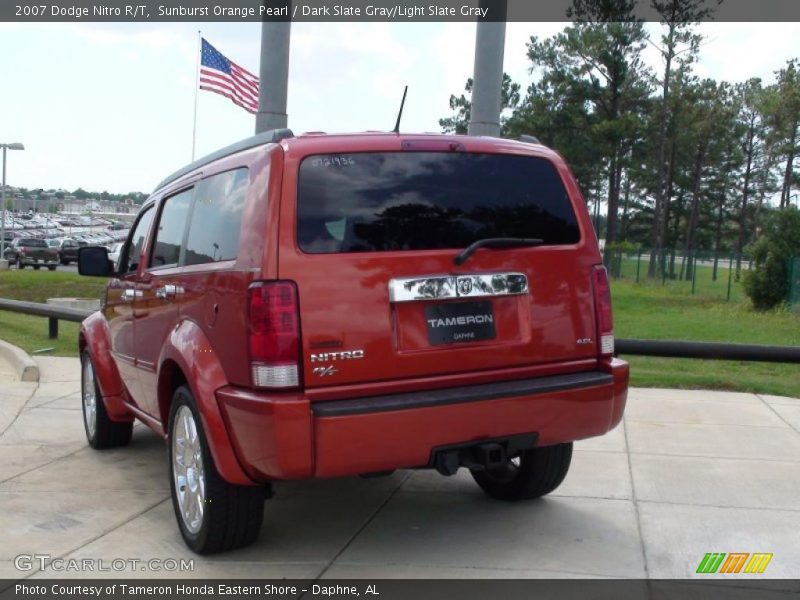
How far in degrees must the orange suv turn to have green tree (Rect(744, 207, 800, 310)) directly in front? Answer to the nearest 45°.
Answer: approximately 90° to its right

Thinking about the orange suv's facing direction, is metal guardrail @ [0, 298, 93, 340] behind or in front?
in front

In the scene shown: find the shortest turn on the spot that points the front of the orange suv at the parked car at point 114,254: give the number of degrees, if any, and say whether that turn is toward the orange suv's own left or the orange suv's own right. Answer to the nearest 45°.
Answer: approximately 45° to the orange suv's own right

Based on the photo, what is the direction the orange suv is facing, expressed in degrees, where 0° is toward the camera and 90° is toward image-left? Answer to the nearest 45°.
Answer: approximately 135°

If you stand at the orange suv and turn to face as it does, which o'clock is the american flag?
The american flag is roughly at 1 o'clock from the orange suv.

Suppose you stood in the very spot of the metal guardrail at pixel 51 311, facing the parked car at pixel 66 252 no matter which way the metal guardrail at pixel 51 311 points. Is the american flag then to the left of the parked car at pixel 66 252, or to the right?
right

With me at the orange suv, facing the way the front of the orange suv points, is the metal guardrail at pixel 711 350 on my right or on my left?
on my right

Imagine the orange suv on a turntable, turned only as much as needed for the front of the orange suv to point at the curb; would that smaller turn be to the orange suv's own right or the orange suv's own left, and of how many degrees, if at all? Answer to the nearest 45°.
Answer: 0° — it already faces it

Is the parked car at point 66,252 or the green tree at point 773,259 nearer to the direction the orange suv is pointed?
the parked car

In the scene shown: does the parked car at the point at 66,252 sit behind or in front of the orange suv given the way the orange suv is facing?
in front

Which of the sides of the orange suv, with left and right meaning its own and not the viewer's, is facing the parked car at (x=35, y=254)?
front
